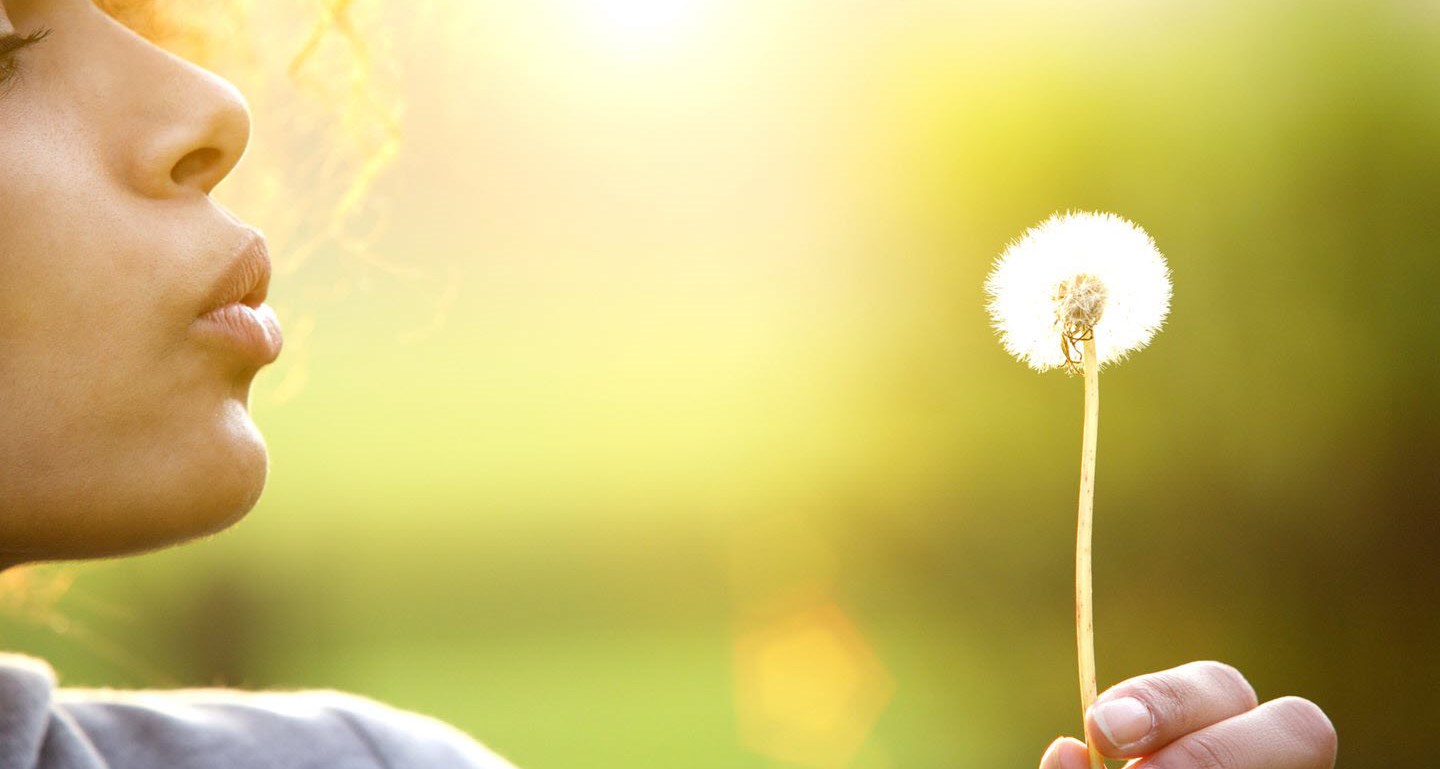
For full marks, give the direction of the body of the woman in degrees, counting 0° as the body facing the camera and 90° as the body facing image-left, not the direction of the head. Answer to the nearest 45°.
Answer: approximately 270°

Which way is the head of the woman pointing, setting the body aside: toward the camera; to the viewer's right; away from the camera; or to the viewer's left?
to the viewer's right
